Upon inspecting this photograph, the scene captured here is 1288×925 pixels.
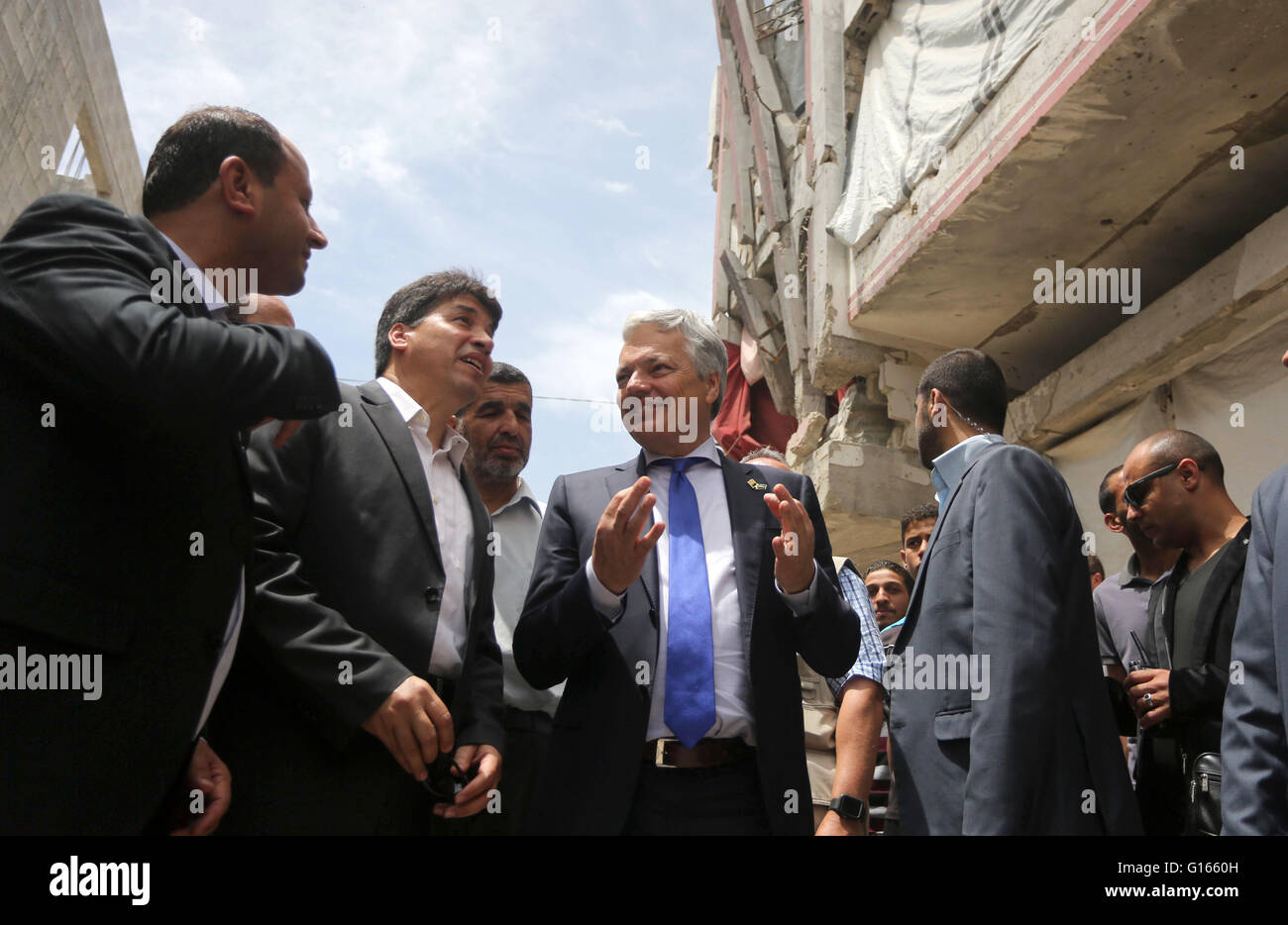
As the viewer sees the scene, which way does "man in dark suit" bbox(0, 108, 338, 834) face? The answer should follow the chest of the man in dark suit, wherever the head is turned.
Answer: to the viewer's right

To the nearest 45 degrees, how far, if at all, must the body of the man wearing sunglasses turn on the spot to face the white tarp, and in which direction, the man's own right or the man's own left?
approximately 135° to the man's own right

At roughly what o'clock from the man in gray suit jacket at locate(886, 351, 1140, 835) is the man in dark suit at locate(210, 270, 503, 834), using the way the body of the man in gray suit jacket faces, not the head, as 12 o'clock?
The man in dark suit is roughly at 11 o'clock from the man in gray suit jacket.

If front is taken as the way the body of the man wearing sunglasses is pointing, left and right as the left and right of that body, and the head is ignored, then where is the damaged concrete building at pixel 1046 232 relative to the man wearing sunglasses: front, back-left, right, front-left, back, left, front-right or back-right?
back-right

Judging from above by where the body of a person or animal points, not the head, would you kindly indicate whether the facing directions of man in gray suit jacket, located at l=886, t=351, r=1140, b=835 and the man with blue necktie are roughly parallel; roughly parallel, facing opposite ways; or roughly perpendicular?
roughly perpendicular

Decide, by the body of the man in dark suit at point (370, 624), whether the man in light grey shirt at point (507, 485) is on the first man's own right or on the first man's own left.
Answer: on the first man's own left
